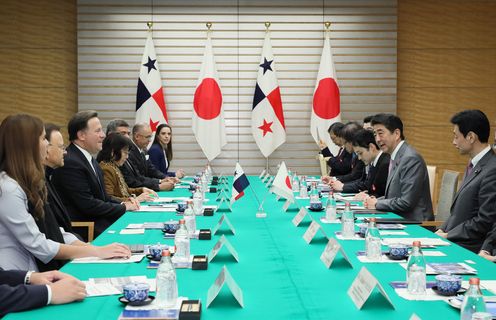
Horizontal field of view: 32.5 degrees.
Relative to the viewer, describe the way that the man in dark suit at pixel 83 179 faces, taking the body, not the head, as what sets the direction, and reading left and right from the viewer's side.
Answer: facing to the right of the viewer

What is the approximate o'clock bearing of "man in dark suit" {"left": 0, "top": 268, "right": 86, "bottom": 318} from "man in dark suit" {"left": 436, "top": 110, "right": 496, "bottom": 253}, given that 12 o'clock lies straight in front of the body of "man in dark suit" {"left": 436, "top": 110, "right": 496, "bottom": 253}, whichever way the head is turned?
"man in dark suit" {"left": 0, "top": 268, "right": 86, "bottom": 318} is roughly at 10 o'clock from "man in dark suit" {"left": 436, "top": 110, "right": 496, "bottom": 253}.

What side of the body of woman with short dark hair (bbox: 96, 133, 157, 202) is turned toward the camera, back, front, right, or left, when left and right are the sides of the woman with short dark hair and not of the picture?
right

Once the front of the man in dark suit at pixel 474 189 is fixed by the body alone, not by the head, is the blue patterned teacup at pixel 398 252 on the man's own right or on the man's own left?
on the man's own left

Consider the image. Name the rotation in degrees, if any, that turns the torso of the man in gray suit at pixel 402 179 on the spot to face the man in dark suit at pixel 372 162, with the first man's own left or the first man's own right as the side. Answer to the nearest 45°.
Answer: approximately 90° to the first man's own right

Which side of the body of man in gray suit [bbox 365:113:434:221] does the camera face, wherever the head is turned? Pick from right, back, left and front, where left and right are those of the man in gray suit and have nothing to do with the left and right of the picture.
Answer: left

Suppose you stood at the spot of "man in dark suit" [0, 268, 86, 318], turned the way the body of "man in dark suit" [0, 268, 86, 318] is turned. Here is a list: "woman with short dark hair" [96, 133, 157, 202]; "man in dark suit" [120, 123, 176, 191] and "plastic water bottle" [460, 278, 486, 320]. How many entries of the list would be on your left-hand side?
2

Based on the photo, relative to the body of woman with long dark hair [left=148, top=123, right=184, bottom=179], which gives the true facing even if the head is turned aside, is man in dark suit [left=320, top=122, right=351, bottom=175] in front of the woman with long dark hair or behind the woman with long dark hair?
in front

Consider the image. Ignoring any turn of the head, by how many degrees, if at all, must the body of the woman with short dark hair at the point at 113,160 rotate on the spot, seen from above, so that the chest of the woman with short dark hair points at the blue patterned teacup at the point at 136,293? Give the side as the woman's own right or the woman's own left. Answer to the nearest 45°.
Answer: approximately 90° to the woman's own right

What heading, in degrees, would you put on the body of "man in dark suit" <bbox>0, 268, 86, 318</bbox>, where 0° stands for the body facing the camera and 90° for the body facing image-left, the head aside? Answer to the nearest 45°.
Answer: approximately 270°

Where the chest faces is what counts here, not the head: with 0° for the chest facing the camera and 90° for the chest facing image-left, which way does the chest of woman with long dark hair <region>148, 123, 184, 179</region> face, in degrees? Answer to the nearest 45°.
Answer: approximately 315°

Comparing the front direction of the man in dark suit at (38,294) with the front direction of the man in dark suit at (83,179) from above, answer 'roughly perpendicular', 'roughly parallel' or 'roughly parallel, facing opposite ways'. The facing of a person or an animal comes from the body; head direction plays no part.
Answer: roughly parallel

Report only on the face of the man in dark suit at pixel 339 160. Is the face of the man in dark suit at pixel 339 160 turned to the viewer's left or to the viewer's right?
to the viewer's left

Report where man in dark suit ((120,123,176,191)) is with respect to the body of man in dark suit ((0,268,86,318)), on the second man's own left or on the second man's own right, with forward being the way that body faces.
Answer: on the second man's own left

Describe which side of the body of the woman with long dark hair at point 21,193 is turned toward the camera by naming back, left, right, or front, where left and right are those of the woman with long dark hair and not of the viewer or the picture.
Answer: right

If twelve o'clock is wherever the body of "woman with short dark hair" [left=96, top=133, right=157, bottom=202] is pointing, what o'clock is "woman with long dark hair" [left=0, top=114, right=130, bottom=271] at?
"woman with long dark hair" [left=0, top=114, right=130, bottom=271] is roughly at 3 o'clock from "woman with short dark hair" [left=96, top=133, right=157, bottom=202].

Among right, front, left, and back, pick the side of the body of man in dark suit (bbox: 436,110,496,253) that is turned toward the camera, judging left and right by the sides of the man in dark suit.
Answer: left
